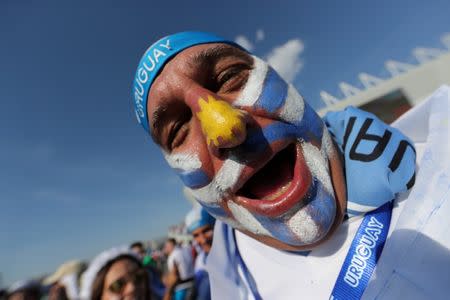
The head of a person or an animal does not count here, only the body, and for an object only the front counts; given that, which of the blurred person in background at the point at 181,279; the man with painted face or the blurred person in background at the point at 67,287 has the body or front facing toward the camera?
the man with painted face

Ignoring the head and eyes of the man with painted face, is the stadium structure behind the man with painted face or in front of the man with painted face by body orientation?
behind

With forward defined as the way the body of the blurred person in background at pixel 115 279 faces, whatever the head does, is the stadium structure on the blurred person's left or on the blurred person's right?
on the blurred person's left

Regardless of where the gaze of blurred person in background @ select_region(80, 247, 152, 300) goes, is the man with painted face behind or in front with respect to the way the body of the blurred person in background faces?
in front
